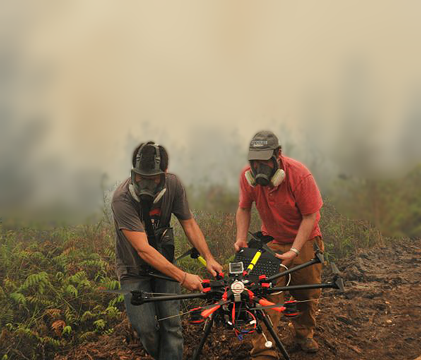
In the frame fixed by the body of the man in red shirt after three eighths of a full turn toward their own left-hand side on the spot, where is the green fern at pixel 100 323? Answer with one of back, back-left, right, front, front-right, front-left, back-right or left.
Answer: back

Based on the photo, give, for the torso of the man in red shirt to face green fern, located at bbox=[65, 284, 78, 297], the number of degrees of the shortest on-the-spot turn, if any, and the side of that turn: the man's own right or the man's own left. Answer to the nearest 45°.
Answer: approximately 45° to the man's own right

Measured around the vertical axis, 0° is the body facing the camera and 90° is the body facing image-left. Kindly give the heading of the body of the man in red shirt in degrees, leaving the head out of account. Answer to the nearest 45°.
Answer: approximately 45°

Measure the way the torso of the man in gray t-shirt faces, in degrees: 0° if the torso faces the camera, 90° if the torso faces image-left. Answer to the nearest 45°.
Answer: approximately 315°

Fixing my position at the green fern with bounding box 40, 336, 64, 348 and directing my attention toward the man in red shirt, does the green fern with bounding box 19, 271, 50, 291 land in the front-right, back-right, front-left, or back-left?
back-left

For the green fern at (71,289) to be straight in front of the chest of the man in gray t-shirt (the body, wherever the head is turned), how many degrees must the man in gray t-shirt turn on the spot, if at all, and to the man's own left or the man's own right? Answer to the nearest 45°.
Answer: approximately 180°

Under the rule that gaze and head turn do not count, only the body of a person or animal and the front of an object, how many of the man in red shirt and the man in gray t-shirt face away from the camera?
0

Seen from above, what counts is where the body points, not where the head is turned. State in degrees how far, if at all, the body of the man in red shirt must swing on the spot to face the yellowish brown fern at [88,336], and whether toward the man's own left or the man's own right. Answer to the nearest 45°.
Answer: approximately 45° to the man's own right

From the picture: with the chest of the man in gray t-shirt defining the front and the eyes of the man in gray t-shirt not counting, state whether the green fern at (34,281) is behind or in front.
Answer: behind
